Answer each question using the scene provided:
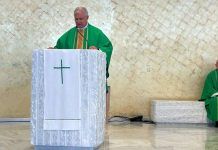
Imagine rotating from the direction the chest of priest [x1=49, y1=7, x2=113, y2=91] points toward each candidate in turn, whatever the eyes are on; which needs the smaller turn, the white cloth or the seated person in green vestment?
the white cloth

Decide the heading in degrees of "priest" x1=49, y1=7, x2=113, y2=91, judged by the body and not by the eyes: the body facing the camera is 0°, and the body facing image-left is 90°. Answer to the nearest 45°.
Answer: approximately 0°

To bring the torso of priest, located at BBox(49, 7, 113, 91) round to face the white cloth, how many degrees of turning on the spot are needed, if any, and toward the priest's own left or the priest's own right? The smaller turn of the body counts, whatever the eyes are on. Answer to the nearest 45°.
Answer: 0° — they already face it

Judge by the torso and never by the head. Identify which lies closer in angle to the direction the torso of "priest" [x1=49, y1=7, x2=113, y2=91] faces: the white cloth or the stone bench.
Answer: the white cloth

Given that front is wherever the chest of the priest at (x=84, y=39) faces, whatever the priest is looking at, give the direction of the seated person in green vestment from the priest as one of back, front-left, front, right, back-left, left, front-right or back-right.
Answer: back-left

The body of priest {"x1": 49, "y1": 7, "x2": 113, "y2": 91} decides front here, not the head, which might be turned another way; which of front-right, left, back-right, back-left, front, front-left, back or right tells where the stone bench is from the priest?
back-left

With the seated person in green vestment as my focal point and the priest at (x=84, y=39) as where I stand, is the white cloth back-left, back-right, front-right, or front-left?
back-right
